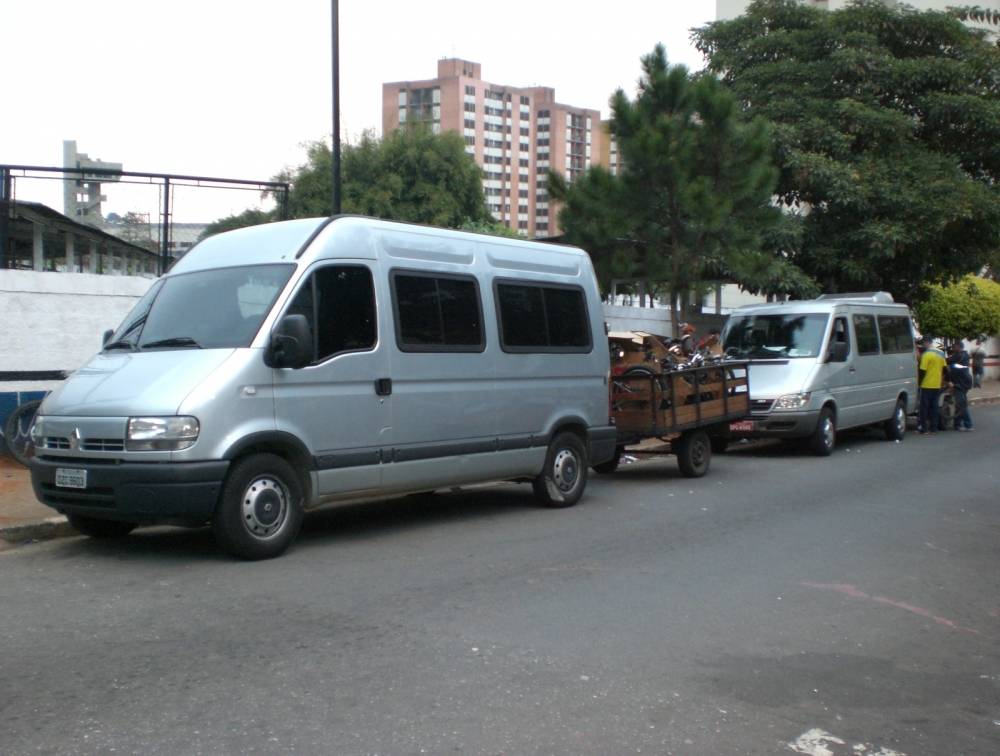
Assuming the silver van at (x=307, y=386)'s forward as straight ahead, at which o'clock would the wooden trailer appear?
The wooden trailer is roughly at 6 o'clock from the silver van.

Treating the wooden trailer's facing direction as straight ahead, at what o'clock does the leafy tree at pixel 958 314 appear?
The leafy tree is roughly at 5 o'clock from the wooden trailer.

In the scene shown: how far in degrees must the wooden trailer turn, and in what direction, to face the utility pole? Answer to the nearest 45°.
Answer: approximately 45° to its right

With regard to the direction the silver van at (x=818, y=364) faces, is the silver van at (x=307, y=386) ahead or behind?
ahead

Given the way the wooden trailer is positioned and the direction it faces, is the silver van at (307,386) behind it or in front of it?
in front

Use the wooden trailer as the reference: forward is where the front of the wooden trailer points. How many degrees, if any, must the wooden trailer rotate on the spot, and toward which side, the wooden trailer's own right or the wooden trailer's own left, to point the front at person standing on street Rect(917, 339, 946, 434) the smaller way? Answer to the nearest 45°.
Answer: approximately 180°

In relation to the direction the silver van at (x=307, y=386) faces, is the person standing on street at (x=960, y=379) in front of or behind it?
behind

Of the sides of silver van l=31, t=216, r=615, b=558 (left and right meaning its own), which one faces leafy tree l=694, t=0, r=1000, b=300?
back

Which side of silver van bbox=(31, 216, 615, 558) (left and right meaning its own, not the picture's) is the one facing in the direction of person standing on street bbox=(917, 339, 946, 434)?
back
